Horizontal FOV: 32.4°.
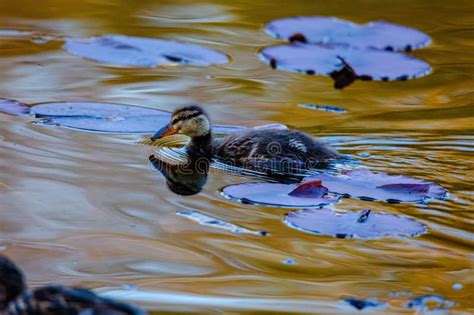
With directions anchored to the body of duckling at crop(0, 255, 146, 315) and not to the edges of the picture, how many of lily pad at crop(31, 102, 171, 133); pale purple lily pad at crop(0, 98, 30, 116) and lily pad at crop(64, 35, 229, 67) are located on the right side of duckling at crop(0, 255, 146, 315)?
3

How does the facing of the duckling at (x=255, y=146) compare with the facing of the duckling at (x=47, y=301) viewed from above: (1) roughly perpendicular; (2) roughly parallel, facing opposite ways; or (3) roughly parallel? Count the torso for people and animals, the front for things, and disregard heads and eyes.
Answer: roughly parallel

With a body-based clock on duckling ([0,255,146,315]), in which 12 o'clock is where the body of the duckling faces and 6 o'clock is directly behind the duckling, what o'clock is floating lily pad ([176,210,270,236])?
The floating lily pad is roughly at 4 o'clock from the duckling.

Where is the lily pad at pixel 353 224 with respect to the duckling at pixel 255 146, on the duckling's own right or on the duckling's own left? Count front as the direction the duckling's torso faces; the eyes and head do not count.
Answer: on the duckling's own left

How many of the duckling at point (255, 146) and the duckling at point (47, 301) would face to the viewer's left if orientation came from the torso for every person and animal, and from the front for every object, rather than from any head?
2

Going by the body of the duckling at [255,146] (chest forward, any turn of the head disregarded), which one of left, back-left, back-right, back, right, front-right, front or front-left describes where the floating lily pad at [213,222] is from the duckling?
left

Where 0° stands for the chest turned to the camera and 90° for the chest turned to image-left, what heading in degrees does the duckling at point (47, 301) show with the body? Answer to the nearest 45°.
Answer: approximately 90°

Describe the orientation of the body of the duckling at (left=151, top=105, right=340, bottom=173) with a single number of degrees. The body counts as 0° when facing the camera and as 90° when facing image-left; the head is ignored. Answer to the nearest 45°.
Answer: approximately 90°

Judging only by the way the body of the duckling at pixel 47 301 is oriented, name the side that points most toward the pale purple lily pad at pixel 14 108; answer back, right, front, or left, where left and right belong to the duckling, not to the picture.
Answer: right

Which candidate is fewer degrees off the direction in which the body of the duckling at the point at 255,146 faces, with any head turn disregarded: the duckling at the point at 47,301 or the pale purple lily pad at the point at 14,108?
the pale purple lily pad
